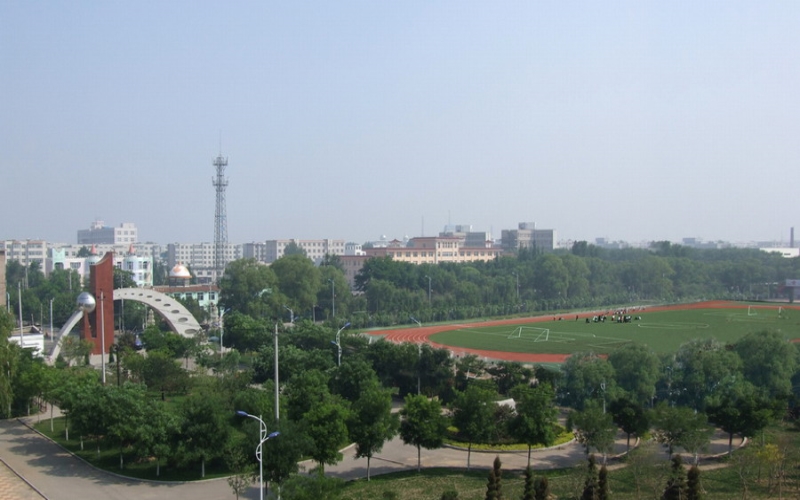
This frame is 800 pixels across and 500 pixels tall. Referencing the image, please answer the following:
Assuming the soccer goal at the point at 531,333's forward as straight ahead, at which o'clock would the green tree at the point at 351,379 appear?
The green tree is roughly at 5 o'clock from the soccer goal.

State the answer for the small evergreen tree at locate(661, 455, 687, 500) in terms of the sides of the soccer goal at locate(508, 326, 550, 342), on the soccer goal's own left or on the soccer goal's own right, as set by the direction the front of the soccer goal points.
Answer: on the soccer goal's own right

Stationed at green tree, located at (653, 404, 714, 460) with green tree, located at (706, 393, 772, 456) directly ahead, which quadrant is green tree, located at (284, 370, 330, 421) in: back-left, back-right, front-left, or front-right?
back-left

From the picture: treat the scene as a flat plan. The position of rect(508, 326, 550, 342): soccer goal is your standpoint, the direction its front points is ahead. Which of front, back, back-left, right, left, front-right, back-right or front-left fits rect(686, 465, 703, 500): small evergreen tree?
back-right

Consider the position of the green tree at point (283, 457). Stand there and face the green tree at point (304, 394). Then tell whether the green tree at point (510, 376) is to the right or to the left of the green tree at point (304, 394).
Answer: right

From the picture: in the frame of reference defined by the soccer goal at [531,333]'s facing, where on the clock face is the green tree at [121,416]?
The green tree is roughly at 5 o'clock from the soccer goal.

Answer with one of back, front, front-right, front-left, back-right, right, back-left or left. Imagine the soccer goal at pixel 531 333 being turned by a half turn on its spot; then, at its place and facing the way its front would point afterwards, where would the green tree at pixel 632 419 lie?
front-left

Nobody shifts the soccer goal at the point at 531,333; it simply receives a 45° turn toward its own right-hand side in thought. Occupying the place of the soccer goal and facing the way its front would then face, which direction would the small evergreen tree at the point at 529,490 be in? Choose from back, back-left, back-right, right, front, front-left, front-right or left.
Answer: right

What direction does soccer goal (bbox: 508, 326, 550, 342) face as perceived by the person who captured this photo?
facing away from the viewer and to the right of the viewer

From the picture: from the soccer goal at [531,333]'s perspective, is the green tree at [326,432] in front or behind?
behind

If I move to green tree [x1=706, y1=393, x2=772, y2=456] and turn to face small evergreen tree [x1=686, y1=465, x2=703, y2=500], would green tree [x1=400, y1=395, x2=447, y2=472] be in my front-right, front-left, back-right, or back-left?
front-right

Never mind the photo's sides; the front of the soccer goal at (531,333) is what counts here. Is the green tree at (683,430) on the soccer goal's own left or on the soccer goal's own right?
on the soccer goal's own right

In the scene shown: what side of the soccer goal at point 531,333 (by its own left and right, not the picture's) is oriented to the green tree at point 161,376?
back

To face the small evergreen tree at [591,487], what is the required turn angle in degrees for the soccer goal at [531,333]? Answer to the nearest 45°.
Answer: approximately 135° to its right

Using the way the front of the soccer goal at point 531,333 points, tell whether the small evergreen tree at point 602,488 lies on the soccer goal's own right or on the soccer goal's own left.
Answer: on the soccer goal's own right

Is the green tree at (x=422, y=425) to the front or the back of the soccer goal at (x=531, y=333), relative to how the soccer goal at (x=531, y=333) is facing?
to the back

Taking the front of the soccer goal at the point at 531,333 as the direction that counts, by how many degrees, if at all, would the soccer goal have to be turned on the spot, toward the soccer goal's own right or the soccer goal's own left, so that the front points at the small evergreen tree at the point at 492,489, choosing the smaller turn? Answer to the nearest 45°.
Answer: approximately 135° to the soccer goal's own right
